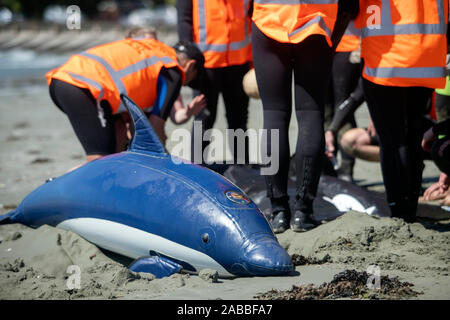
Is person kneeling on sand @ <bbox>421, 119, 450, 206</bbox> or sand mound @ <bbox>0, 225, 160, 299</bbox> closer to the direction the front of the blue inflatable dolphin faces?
the person kneeling on sand

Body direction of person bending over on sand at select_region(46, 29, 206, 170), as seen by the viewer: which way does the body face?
to the viewer's right

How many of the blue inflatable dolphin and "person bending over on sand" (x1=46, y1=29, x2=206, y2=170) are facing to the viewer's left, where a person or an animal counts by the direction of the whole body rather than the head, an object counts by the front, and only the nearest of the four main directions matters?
0

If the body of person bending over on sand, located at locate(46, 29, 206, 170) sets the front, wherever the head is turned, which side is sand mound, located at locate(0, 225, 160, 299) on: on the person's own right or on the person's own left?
on the person's own right

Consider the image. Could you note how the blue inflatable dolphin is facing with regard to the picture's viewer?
facing the viewer and to the right of the viewer

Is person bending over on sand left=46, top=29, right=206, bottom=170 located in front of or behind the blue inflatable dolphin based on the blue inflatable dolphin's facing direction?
behind

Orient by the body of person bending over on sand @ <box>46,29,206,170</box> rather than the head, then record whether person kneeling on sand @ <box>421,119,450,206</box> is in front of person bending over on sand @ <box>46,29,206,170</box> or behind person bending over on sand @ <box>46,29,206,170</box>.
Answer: in front

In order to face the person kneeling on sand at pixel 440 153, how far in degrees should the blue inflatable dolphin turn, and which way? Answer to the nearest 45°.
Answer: approximately 90° to its left

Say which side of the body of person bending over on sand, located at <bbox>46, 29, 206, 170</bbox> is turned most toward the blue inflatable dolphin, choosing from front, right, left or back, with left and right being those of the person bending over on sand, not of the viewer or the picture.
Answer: right
